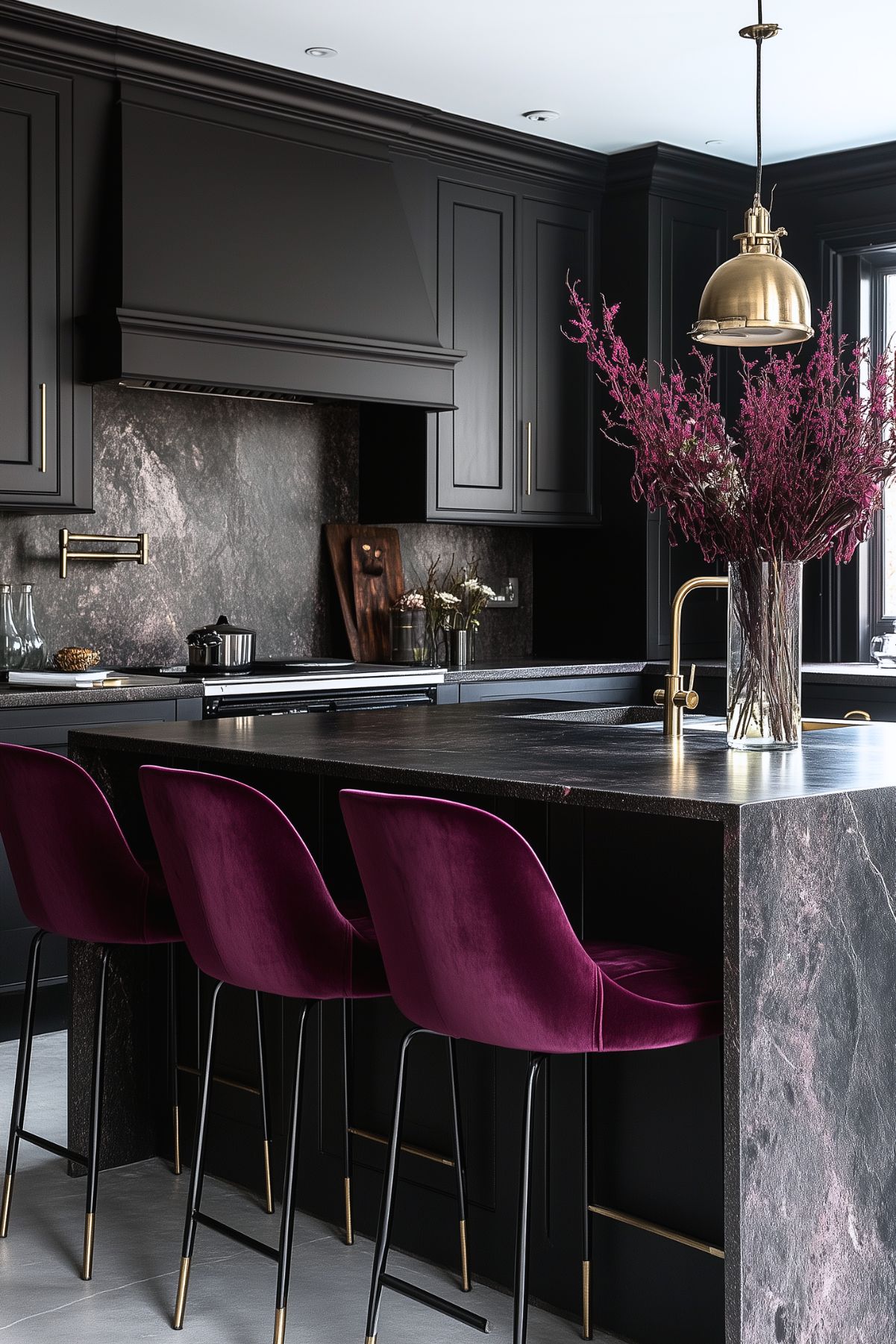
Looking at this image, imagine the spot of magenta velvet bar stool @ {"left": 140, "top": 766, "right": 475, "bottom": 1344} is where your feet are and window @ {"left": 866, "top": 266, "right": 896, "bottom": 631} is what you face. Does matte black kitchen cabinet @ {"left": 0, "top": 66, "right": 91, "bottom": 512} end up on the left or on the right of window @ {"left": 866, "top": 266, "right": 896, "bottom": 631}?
left

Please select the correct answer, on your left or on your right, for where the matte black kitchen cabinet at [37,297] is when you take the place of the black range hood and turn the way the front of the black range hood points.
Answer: on your right

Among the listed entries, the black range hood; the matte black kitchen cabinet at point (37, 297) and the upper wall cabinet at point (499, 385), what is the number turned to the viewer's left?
0

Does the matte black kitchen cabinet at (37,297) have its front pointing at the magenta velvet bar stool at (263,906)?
yes

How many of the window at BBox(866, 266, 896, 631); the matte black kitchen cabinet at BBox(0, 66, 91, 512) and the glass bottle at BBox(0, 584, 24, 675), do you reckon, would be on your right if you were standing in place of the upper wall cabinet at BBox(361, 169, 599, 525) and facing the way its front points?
2

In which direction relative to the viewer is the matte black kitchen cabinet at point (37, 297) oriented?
toward the camera

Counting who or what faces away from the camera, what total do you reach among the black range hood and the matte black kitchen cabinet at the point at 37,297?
0

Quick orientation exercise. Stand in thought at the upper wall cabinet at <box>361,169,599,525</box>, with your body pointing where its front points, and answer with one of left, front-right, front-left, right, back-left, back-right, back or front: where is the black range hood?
right

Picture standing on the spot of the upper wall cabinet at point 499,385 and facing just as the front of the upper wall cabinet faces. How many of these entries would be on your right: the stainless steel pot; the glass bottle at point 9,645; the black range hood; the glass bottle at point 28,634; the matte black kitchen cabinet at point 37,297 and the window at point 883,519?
5

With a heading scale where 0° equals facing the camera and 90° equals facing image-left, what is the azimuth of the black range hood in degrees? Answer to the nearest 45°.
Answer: approximately 315°

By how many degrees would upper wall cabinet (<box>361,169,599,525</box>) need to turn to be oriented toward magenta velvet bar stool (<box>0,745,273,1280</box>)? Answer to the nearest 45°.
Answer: approximately 45° to its right

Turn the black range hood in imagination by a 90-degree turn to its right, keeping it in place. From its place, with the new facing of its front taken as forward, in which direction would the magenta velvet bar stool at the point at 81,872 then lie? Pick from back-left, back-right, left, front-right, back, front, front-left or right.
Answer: front-left

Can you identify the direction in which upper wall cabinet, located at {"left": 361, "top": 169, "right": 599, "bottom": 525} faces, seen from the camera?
facing the viewer and to the right of the viewer

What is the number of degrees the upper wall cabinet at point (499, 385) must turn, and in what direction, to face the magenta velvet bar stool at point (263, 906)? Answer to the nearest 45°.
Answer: approximately 45° to its right
